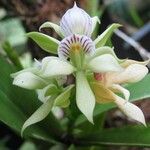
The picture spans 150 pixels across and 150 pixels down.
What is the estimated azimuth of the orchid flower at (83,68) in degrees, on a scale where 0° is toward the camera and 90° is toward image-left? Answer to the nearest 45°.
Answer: approximately 0°
